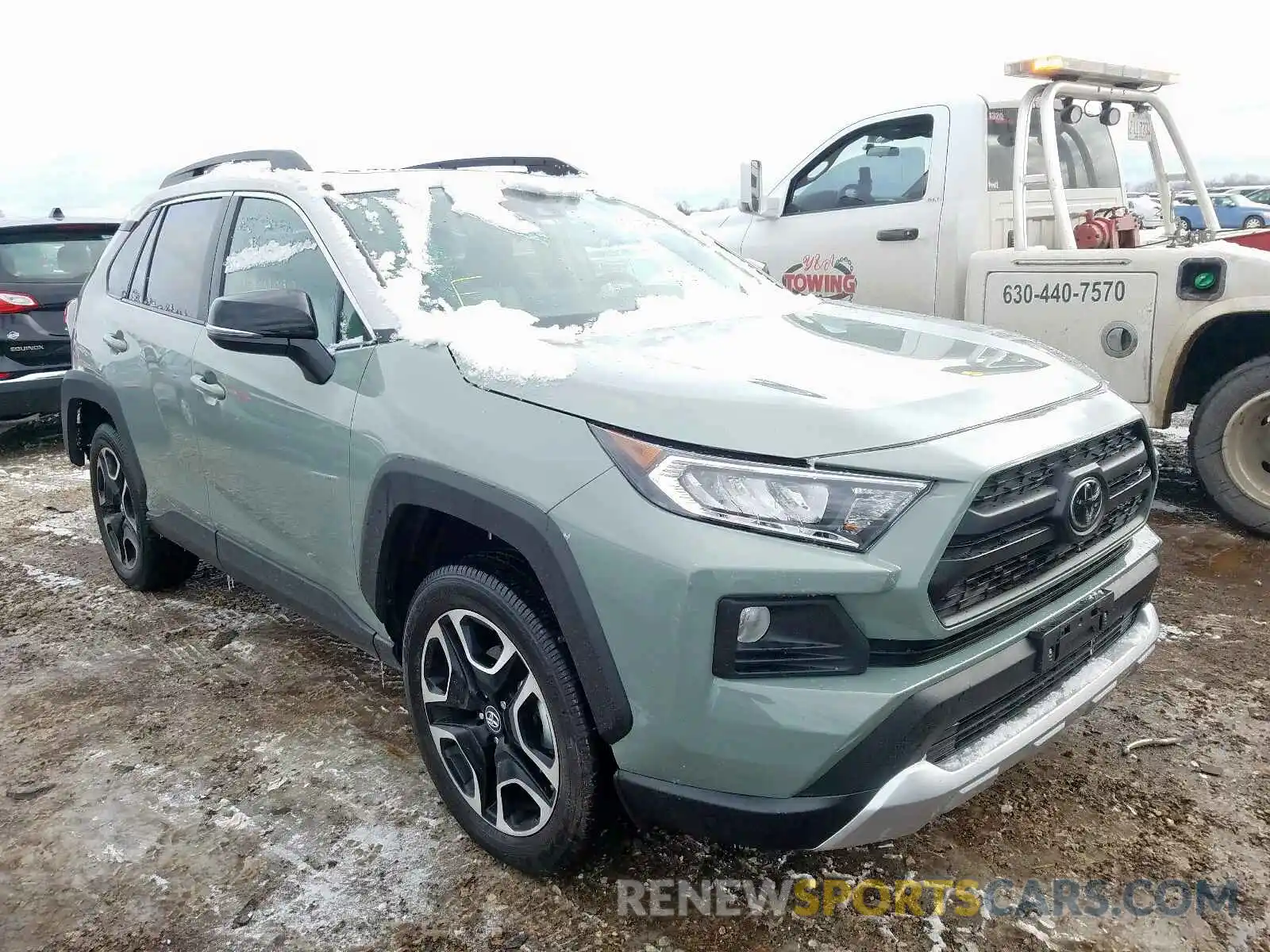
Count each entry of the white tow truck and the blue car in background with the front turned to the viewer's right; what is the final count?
1

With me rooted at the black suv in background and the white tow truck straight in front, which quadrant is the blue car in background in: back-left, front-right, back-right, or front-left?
front-left

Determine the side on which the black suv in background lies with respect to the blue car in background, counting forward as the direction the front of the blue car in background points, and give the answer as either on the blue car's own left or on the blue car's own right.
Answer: on the blue car's own right

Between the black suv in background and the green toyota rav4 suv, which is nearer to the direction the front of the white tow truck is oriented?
the black suv in background

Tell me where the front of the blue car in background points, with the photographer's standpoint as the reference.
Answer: facing to the right of the viewer

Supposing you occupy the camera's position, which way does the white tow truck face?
facing away from the viewer and to the left of the viewer

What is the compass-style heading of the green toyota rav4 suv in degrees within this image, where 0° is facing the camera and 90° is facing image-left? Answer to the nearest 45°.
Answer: approximately 315°

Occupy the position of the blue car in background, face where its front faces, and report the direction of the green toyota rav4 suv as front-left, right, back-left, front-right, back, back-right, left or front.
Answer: right

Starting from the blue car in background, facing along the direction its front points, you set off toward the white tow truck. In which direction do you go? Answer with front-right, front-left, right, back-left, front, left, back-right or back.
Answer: right

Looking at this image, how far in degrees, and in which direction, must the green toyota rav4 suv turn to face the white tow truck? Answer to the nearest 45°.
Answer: approximately 90° to its left

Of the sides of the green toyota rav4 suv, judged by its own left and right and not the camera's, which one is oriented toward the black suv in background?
back
